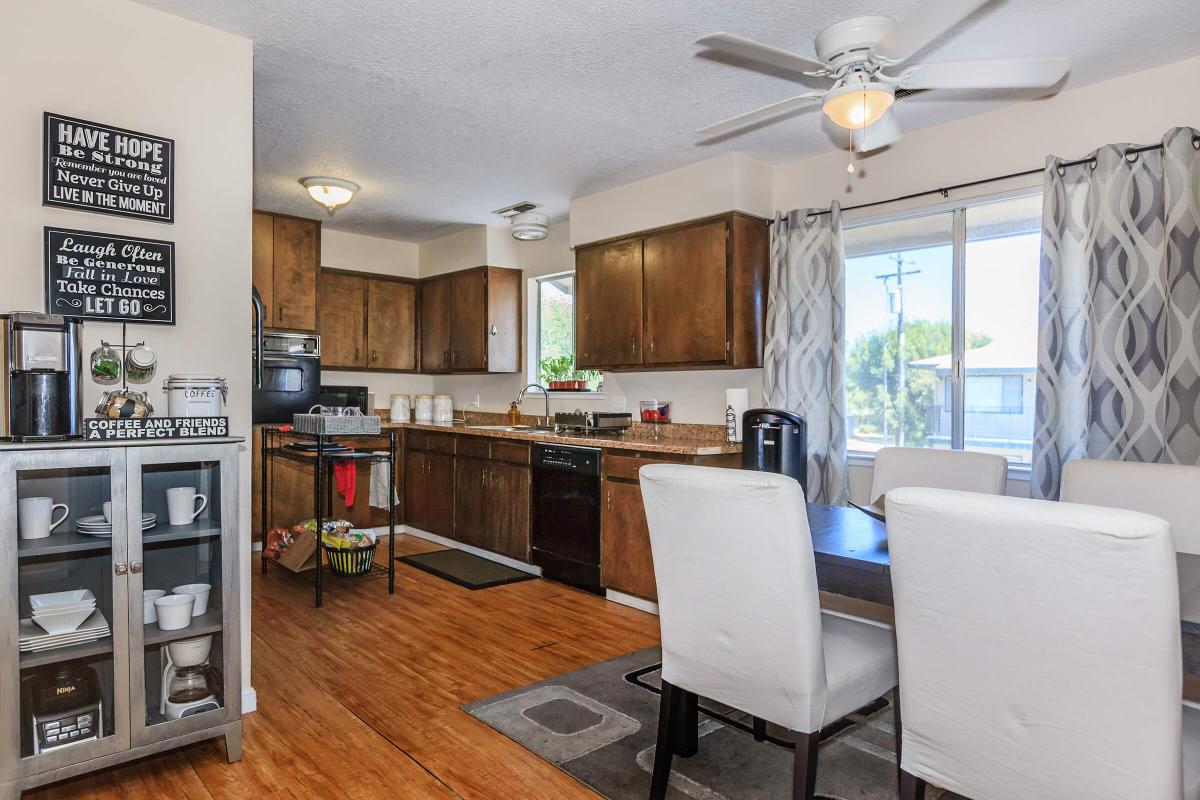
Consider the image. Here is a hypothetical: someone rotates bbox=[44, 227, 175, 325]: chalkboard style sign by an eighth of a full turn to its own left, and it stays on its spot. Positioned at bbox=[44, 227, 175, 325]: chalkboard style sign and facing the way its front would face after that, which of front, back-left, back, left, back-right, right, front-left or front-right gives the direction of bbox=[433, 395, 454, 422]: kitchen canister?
front-left

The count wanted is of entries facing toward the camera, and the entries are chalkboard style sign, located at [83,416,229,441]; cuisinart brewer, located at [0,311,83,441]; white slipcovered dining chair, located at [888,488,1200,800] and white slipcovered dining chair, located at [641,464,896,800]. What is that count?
2

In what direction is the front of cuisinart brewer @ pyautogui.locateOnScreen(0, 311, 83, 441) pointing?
toward the camera

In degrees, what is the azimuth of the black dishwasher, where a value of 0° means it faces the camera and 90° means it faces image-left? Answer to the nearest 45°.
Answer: approximately 45°

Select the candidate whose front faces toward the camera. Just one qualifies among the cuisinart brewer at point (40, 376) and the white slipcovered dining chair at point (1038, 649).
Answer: the cuisinart brewer

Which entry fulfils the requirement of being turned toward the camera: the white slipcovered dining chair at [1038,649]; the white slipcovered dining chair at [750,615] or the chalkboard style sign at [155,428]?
the chalkboard style sign

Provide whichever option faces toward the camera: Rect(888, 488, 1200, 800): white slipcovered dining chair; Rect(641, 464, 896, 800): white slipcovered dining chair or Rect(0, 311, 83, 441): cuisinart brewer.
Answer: the cuisinart brewer

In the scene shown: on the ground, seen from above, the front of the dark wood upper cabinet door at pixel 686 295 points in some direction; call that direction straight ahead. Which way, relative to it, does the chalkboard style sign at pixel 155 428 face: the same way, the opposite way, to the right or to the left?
to the left

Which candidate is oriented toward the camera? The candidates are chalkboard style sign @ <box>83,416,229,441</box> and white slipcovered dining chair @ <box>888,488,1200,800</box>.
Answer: the chalkboard style sign

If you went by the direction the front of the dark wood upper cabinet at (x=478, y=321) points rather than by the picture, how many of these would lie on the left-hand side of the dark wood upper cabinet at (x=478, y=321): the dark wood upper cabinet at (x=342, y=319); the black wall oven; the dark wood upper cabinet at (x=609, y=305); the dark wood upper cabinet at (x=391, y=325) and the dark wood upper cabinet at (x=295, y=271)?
1

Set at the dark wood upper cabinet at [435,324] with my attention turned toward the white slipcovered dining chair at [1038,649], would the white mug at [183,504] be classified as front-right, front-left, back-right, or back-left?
front-right

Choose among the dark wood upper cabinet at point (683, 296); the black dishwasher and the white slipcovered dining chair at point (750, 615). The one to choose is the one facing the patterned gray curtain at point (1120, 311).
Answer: the white slipcovered dining chair

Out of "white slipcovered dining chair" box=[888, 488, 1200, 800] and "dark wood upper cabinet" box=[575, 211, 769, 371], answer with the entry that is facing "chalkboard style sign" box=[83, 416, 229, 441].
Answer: the dark wood upper cabinet

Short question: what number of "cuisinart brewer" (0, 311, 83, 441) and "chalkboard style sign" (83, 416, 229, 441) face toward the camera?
2

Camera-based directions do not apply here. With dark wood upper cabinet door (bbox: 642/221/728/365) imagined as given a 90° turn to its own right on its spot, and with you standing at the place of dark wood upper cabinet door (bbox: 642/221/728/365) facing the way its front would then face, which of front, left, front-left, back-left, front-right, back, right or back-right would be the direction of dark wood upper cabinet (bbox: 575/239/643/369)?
front
